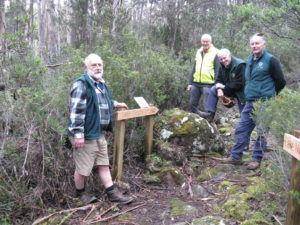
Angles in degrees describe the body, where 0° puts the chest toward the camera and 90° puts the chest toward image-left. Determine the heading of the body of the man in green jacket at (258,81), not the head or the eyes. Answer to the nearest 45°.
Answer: approximately 45°

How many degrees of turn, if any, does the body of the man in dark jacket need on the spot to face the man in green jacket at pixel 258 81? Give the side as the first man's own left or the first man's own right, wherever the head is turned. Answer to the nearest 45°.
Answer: approximately 90° to the first man's own left

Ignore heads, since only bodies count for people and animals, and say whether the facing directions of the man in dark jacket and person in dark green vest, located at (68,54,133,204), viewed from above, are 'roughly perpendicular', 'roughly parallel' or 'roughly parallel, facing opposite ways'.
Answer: roughly perpendicular

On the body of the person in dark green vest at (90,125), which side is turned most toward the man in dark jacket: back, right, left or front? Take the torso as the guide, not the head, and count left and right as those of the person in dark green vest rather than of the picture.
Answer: left

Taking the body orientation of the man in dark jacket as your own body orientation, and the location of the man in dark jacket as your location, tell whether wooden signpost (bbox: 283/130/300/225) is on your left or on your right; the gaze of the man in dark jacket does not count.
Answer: on your left
